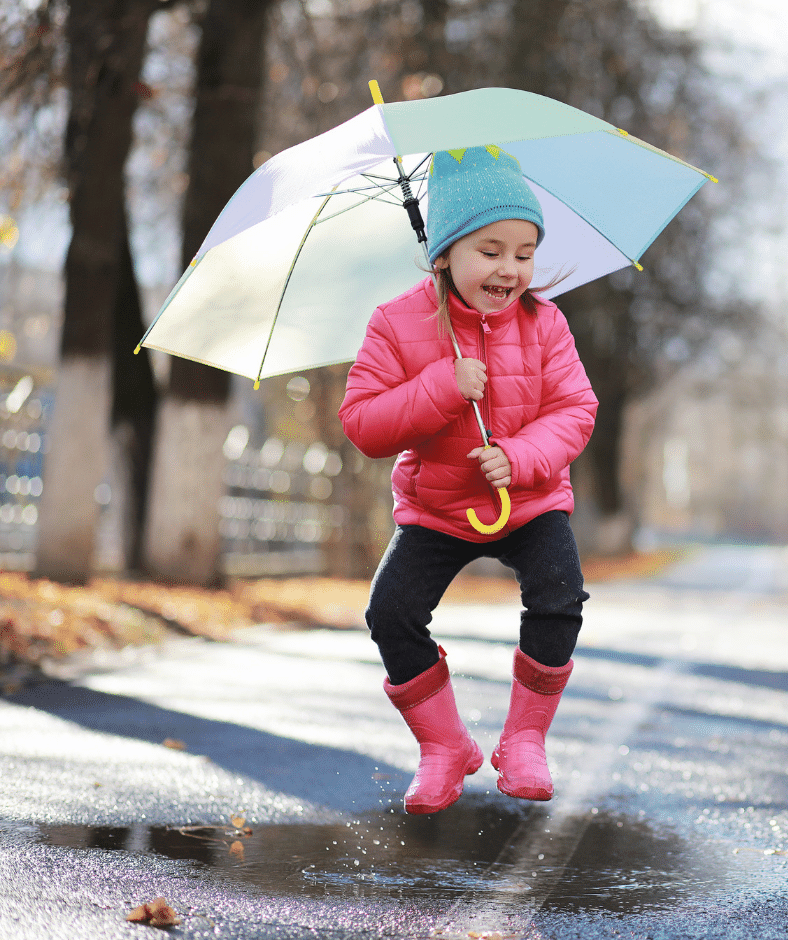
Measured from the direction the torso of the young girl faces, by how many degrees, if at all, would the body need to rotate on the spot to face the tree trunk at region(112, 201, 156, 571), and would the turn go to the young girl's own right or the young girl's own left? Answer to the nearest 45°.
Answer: approximately 180°

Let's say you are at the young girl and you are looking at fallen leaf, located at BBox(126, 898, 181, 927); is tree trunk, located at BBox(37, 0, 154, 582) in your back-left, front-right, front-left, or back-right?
back-right

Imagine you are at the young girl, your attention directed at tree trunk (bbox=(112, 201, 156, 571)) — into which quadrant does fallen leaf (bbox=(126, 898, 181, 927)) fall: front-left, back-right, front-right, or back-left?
back-left

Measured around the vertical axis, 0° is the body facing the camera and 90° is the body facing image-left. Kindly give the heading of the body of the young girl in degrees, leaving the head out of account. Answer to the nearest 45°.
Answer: approximately 0°

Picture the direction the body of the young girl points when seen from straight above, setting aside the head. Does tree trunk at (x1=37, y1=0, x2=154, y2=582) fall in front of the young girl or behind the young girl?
behind
